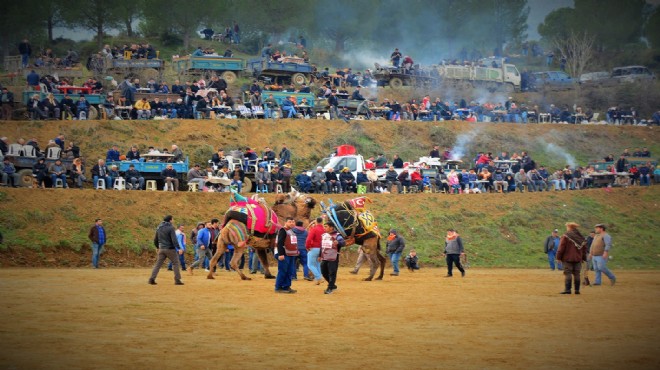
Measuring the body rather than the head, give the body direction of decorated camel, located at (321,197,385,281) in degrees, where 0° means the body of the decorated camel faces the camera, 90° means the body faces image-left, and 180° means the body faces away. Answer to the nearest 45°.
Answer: approximately 90°

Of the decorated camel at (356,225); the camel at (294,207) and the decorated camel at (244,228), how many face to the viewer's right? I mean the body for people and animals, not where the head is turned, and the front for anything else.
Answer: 2

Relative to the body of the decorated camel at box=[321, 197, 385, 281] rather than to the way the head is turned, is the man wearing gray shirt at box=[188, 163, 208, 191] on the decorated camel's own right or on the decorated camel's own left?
on the decorated camel's own right

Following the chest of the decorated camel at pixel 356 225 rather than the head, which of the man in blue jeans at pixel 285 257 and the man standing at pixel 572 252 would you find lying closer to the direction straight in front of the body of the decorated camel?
the man in blue jeans

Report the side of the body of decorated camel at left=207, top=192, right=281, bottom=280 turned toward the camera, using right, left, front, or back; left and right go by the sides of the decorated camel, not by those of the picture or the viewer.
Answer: right

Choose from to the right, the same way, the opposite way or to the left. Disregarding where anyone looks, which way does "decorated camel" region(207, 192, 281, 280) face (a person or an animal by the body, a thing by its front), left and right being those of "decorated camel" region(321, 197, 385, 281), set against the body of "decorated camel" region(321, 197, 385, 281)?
the opposite way

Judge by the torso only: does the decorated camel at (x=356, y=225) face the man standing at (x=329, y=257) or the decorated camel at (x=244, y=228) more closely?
the decorated camel

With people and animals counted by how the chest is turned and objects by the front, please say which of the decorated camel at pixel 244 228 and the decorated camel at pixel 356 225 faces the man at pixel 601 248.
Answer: the decorated camel at pixel 244 228
